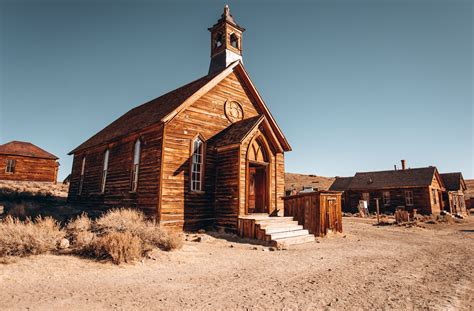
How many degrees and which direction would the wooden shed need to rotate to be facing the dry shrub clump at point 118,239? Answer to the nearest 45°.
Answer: approximately 90° to its right

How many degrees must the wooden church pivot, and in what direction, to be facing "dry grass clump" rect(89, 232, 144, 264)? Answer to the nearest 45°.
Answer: approximately 90° to its right

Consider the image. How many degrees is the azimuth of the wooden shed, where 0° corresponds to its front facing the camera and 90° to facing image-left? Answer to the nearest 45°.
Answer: approximately 315°

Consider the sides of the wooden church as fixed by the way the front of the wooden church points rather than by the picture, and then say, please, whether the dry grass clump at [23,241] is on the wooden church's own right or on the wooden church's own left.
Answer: on the wooden church's own right

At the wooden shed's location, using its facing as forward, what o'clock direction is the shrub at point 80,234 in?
The shrub is roughly at 3 o'clock from the wooden shed.

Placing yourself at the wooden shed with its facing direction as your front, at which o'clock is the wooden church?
The wooden church is roughly at 4 o'clock from the wooden shed.

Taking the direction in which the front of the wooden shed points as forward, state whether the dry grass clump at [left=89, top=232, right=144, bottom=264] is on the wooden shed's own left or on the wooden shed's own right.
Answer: on the wooden shed's own right

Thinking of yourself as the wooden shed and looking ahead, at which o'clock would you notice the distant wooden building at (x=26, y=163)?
The distant wooden building is roughly at 5 o'clock from the wooden shed.

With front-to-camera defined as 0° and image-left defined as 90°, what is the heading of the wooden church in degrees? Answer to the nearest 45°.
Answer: approximately 315°

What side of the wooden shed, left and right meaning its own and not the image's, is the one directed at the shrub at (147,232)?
right

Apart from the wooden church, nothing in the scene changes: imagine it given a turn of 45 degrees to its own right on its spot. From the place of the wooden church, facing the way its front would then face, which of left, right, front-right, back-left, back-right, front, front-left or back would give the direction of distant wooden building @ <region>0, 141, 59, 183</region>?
back-right
